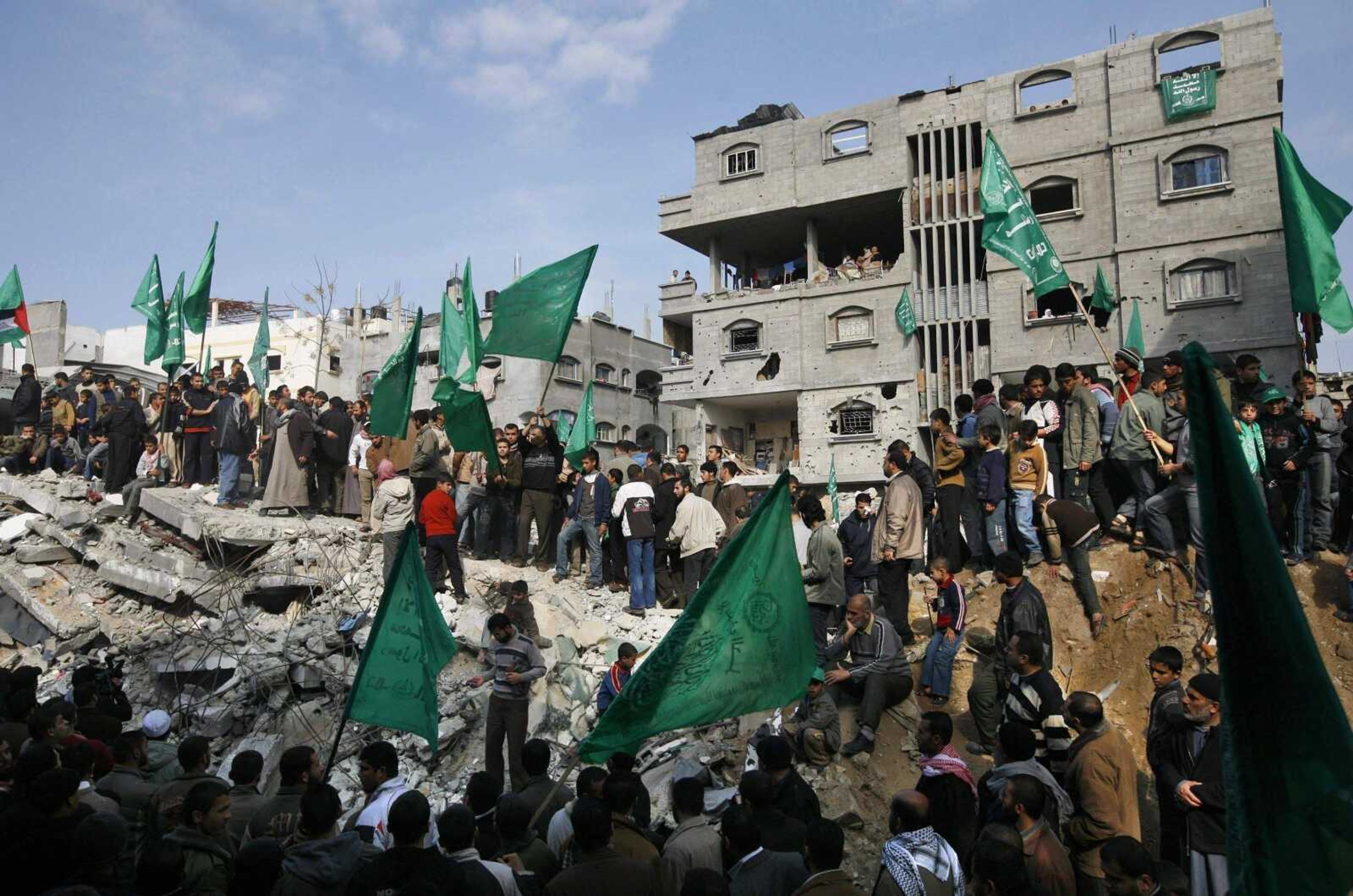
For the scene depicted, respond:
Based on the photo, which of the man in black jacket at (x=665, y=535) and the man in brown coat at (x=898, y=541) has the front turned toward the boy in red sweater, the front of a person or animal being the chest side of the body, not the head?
the man in brown coat

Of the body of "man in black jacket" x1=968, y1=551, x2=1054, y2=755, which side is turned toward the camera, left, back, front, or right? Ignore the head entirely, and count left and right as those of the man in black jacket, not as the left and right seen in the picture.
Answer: left

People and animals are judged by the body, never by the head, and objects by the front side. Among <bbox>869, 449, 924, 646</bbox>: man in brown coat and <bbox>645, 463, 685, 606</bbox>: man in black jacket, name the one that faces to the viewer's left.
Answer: the man in brown coat

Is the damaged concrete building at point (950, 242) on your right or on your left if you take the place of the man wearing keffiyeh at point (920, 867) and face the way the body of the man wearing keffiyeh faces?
on your right

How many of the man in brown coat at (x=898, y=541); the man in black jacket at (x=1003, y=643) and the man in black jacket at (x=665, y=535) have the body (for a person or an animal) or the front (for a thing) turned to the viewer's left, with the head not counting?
2

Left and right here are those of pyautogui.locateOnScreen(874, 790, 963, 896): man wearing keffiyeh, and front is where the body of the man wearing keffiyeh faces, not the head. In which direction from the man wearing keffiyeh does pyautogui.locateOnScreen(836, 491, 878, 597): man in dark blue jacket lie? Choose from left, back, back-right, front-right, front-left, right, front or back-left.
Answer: front-right

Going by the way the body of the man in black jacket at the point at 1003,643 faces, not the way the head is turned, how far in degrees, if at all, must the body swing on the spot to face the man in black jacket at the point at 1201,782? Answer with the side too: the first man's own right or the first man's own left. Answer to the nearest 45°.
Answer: approximately 135° to the first man's own left

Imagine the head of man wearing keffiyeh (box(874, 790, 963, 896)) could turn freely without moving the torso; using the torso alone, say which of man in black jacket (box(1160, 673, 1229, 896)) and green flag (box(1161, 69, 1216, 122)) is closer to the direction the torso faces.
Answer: the green flag

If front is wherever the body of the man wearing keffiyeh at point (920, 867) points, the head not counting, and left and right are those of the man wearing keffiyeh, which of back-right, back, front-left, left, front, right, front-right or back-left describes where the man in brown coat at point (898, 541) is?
front-right

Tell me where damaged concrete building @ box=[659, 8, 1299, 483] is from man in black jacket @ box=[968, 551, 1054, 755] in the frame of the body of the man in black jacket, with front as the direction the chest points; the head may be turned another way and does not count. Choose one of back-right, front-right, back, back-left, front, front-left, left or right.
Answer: right

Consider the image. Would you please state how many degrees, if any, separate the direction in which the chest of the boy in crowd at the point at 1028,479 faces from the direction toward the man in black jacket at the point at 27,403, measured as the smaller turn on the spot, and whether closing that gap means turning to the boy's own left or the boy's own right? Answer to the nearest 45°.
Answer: approximately 45° to the boy's own right

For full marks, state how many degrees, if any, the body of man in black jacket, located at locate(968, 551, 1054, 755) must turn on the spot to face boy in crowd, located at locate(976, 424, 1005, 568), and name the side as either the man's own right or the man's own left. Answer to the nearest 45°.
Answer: approximately 90° to the man's own right

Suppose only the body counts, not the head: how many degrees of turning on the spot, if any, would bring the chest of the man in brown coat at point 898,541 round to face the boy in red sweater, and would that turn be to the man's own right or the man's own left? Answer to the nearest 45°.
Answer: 0° — they already face them
